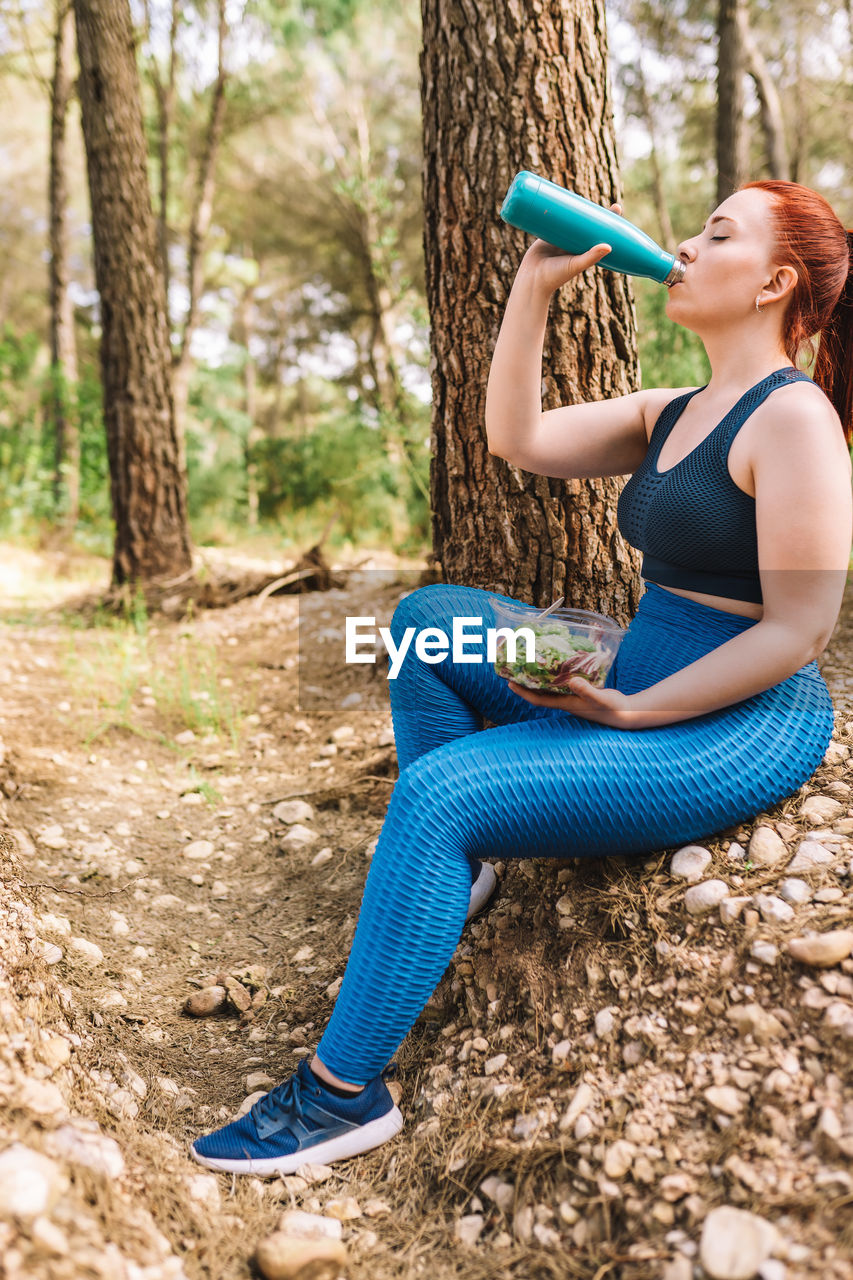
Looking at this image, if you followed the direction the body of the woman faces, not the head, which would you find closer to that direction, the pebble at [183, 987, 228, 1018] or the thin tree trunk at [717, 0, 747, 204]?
the pebble

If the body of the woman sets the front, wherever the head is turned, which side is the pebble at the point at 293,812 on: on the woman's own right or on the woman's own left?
on the woman's own right

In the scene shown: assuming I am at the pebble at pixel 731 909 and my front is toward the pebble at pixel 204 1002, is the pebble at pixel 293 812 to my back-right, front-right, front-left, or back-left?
front-right

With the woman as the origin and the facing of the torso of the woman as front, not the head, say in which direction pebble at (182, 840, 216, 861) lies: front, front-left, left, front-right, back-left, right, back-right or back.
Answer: front-right

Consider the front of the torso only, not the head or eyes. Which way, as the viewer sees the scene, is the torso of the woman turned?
to the viewer's left

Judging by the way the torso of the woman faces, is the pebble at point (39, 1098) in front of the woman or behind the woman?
in front

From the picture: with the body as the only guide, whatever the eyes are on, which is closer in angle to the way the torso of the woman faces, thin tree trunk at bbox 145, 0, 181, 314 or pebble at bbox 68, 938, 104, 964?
the pebble
